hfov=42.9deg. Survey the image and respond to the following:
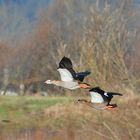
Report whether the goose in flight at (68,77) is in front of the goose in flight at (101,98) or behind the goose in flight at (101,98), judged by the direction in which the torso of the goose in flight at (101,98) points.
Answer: in front

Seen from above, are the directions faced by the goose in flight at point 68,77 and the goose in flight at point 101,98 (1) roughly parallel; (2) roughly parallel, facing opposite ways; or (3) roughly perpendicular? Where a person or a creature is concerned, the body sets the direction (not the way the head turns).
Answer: roughly parallel

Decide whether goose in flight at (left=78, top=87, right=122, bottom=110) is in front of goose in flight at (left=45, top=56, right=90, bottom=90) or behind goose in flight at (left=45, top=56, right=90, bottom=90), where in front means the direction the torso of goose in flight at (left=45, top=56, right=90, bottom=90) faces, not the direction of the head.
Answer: behind

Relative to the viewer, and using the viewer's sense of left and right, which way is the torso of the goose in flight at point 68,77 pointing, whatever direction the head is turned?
facing to the left of the viewer

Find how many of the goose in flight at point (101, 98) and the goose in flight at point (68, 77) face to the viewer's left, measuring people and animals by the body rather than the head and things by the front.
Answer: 2

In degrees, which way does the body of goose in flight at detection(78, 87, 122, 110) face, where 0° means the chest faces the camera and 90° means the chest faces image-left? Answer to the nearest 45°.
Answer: approximately 90°
